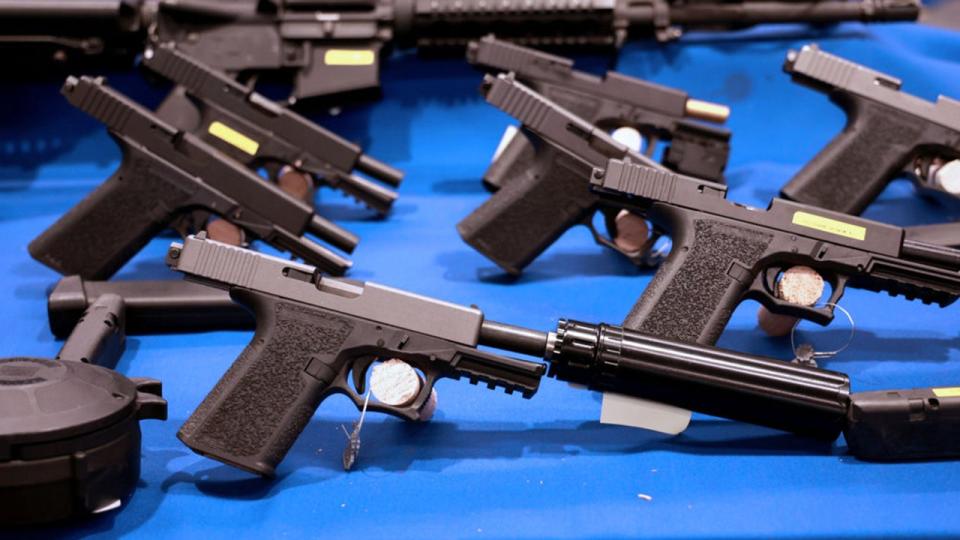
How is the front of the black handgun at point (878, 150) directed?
to the viewer's right

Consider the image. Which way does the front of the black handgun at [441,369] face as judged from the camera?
facing to the right of the viewer

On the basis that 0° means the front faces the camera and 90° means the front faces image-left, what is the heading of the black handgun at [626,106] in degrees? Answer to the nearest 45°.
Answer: approximately 270°

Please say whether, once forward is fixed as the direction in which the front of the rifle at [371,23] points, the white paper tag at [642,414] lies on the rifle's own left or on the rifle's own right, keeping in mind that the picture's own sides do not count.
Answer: on the rifle's own right

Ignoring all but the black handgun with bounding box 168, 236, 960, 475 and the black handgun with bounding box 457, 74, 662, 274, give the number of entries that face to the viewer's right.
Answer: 2

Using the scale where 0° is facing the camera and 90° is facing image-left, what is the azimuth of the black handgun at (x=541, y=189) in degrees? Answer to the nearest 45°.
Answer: approximately 270°

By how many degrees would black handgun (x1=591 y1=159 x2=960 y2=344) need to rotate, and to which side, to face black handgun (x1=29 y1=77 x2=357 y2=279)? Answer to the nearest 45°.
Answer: approximately 180°

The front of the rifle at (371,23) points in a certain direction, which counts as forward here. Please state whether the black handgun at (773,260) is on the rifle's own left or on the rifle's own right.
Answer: on the rifle's own right

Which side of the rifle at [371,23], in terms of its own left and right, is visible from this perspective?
right

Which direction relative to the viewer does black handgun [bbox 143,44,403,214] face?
to the viewer's right

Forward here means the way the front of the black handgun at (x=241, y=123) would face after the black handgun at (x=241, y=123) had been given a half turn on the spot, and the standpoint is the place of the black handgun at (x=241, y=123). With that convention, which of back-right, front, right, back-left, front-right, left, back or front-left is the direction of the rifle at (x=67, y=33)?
front-right

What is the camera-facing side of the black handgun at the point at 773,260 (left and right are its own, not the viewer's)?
right

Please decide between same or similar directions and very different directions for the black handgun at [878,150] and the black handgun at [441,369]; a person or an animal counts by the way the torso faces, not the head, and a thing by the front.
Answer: same or similar directions
